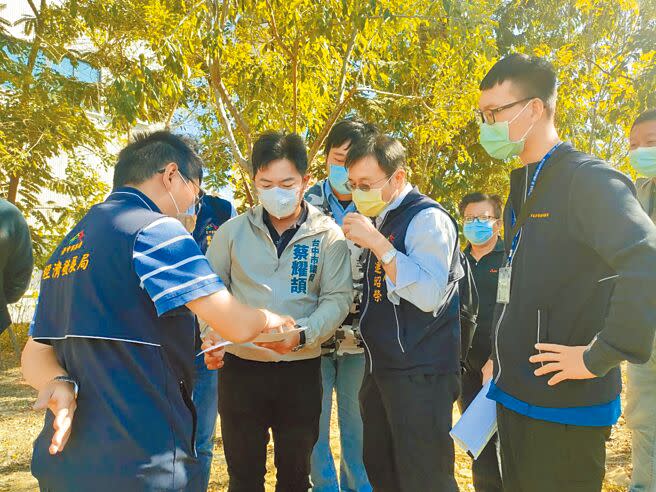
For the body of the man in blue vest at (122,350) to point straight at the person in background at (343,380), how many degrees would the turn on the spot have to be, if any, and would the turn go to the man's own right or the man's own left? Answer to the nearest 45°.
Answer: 0° — they already face them

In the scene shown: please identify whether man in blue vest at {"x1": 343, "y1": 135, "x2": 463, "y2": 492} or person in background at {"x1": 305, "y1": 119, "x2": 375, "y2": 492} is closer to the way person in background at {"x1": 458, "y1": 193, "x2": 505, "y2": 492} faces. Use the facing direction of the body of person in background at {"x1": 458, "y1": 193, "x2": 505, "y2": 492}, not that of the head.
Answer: the man in blue vest

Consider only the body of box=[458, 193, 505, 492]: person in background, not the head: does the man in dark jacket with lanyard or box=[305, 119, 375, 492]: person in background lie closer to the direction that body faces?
the man in dark jacket with lanyard

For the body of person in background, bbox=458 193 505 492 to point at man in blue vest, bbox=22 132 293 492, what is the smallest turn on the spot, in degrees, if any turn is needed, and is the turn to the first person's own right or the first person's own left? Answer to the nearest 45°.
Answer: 0° — they already face them

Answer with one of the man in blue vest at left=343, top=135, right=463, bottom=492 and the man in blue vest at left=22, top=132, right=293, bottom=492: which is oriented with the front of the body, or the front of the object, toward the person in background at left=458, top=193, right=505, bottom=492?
the man in blue vest at left=22, top=132, right=293, bottom=492

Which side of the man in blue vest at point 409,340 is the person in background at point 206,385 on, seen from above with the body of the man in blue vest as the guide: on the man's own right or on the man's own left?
on the man's own right

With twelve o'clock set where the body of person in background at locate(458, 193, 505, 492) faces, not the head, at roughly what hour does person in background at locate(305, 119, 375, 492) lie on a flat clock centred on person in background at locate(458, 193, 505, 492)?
person in background at locate(305, 119, 375, 492) is roughly at 2 o'clock from person in background at locate(458, 193, 505, 492).

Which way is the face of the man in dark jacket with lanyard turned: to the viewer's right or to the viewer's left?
to the viewer's left

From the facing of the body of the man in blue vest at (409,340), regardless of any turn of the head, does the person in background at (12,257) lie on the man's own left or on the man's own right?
on the man's own right

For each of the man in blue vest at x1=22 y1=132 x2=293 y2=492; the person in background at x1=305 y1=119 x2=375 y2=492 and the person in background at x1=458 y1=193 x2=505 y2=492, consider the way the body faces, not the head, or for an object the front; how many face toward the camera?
2

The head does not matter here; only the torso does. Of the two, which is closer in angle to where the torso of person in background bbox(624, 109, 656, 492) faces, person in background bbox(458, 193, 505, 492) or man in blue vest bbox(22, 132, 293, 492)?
the man in blue vest

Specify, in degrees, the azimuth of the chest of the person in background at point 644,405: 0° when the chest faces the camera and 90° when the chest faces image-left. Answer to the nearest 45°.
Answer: approximately 45°

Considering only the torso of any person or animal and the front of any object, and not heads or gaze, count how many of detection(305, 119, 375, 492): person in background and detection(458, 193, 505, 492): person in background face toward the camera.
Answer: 2
